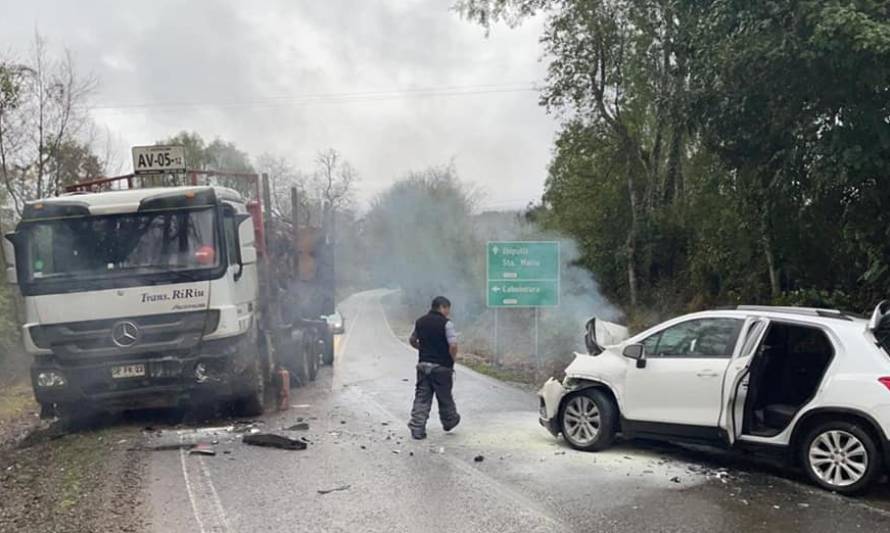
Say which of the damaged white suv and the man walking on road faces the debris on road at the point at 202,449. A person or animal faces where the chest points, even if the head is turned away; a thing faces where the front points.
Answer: the damaged white suv

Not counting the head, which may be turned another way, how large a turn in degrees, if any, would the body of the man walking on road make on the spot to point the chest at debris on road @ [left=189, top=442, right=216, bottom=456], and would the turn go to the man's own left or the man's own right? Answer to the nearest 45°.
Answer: approximately 135° to the man's own left

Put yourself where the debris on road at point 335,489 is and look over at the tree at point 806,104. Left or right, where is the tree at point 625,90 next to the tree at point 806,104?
left

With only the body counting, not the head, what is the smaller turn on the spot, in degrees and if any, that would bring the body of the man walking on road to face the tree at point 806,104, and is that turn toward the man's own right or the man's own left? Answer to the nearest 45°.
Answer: approximately 45° to the man's own right

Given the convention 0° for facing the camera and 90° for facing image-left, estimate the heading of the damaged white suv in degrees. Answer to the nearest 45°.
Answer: approximately 90°

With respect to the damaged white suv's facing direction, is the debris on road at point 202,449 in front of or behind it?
in front

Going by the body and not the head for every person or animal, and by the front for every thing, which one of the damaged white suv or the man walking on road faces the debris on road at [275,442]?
the damaged white suv

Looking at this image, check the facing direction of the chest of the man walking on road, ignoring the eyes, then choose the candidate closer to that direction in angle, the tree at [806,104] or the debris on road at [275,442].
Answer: the tree

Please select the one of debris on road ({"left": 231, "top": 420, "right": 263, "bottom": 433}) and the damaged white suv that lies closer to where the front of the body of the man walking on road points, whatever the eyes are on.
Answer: the damaged white suv

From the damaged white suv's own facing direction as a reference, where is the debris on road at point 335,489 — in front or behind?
in front

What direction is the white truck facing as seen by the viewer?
toward the camera

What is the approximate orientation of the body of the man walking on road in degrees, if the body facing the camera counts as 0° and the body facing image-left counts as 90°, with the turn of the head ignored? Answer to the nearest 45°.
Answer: approximately 225°

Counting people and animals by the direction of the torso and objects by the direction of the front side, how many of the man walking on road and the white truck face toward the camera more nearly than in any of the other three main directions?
1

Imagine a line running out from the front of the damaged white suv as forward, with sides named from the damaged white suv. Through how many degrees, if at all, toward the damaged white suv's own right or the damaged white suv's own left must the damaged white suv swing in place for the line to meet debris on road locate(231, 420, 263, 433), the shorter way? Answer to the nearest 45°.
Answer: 0° — it already faces it

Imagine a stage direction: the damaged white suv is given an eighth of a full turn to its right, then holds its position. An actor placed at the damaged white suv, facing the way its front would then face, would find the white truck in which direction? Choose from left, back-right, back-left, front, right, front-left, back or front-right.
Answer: front-left
